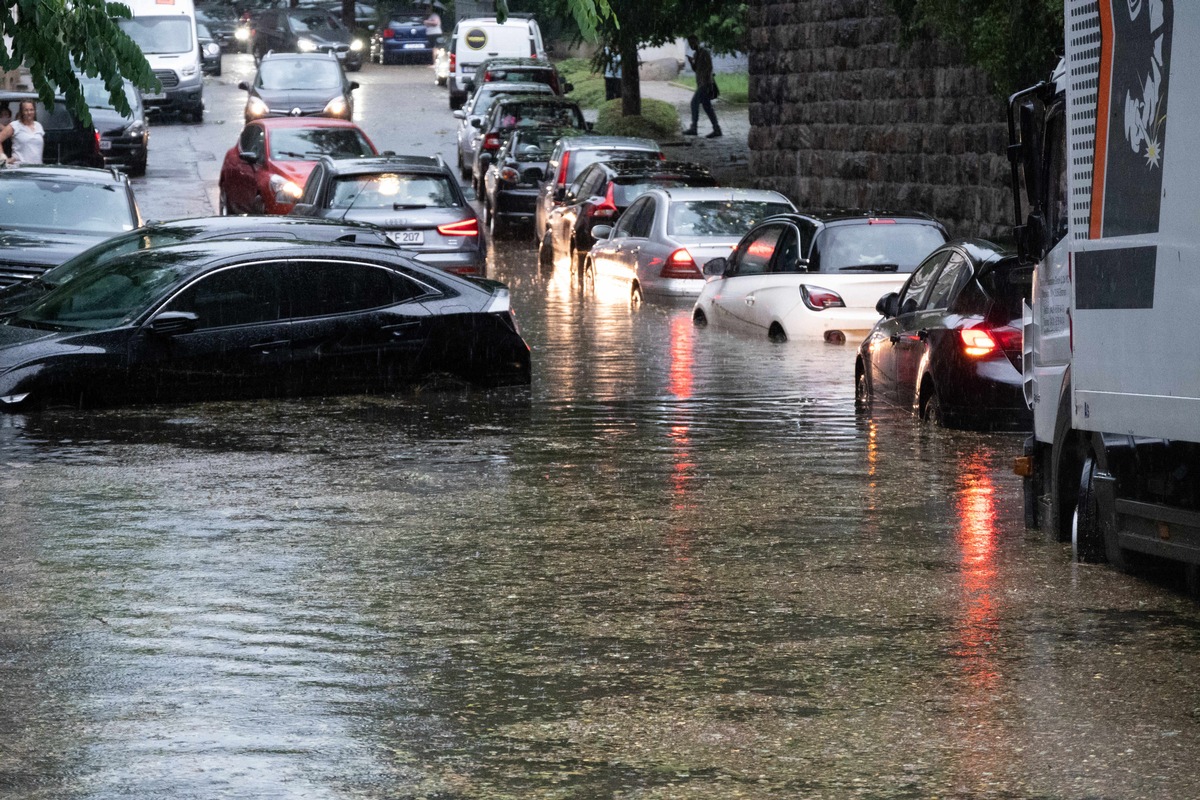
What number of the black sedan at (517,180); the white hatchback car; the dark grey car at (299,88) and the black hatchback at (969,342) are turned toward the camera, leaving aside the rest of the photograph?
1

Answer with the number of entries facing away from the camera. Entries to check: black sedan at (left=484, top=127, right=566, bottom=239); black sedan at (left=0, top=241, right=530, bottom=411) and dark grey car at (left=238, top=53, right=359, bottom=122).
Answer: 1

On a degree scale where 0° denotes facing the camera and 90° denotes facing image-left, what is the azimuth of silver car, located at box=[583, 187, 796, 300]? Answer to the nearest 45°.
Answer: approximately 135°

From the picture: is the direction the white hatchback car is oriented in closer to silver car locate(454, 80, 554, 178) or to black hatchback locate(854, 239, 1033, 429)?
the silver car

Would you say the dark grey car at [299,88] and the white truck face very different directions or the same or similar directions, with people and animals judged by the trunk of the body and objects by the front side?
very different directions

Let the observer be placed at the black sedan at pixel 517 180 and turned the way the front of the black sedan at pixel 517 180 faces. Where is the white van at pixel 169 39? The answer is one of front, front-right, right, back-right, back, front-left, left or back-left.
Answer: front-left

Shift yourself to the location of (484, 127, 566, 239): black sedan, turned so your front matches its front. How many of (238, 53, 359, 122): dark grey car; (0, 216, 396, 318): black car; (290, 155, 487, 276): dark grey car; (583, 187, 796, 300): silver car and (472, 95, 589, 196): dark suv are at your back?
3

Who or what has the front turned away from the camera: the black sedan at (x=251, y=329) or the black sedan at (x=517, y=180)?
the black sedan at (x=517, y=180)

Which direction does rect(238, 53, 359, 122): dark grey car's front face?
toward the camera

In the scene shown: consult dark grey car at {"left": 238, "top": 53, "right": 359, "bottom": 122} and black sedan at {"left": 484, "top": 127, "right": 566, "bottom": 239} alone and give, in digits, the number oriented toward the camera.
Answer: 1

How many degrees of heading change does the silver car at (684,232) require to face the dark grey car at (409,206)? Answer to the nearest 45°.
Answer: approximately 45° to its left

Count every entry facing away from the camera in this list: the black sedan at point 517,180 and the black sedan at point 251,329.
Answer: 1

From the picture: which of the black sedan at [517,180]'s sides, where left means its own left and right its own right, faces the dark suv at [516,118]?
front

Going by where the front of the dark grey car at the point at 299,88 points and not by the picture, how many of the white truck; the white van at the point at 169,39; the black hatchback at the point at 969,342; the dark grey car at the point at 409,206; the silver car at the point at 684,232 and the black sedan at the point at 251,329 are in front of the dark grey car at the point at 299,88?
5

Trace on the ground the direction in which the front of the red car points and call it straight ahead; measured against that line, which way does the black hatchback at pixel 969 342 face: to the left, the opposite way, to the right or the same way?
the opposite way
